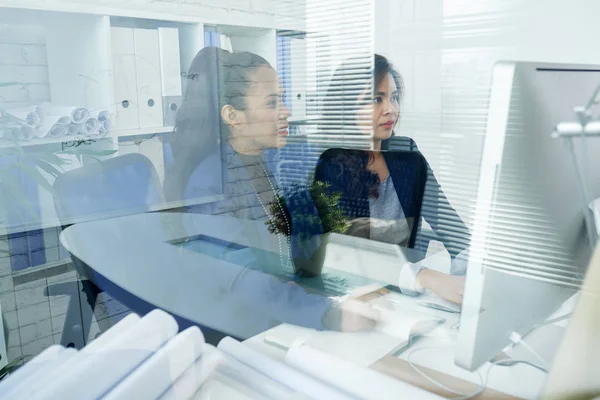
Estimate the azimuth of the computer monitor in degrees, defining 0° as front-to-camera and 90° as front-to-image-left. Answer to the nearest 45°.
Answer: approximately 135°

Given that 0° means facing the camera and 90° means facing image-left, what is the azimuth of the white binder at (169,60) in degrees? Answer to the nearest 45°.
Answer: approximately 0°

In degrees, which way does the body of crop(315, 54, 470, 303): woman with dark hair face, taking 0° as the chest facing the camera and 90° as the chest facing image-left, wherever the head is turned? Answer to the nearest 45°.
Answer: approximately 315°

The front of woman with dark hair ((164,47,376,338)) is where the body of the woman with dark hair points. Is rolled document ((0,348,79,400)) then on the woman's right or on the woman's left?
on the woman's right

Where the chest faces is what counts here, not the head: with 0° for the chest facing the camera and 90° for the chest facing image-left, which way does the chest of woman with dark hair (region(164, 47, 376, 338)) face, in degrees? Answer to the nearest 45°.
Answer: approximately 270°

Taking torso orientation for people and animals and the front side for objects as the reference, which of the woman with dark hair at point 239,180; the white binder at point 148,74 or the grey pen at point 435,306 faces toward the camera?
the white binder

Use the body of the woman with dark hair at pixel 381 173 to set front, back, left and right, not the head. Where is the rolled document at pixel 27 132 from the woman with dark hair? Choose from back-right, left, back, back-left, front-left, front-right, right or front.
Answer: right
